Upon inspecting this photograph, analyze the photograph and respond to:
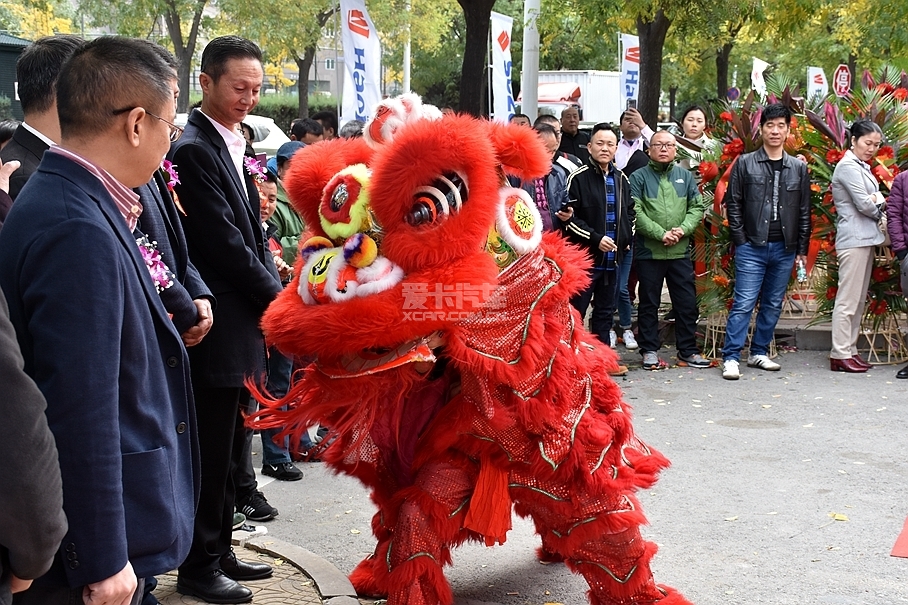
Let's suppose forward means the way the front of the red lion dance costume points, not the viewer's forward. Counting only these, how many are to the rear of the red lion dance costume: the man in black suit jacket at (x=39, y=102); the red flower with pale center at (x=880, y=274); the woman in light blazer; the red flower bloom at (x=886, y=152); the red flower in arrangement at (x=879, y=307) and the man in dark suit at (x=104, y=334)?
4

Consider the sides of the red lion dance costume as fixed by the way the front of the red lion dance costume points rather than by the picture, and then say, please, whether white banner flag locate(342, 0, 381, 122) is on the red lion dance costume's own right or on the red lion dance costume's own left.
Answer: on the red lion dance costume's own right

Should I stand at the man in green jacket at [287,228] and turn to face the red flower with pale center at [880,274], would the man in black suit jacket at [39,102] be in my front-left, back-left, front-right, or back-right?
back-right

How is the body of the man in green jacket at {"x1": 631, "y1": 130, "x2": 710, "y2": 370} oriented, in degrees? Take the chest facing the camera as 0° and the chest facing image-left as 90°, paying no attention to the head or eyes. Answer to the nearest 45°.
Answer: approximately 0°

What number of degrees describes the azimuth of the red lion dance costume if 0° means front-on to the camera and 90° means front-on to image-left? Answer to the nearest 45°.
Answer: approximately 45°

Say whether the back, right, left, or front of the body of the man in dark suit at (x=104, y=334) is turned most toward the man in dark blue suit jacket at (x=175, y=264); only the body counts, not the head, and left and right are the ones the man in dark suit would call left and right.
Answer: left

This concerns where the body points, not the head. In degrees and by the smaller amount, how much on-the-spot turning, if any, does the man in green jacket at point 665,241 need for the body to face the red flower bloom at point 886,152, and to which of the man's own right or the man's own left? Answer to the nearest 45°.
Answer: approximately 90° to the man's own left

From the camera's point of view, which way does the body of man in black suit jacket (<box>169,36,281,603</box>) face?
to the viewer's right

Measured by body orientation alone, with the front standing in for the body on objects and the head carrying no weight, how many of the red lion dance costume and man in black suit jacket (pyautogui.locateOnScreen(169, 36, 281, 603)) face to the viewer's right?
1

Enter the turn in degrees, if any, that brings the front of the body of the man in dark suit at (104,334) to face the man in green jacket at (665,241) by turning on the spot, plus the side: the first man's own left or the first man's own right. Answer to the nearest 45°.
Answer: approximately 45° to the first man's own left

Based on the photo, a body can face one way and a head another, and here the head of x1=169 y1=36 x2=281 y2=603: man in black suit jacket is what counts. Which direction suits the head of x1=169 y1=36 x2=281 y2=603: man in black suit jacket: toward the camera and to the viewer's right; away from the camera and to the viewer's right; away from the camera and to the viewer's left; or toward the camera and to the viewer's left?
toward the camera and to the viewer's right

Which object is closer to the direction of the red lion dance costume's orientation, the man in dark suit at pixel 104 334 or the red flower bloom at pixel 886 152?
the man in dark suit

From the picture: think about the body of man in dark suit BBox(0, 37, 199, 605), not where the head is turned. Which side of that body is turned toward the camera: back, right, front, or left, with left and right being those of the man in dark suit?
right
